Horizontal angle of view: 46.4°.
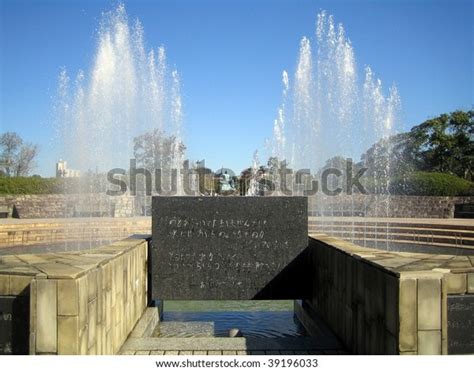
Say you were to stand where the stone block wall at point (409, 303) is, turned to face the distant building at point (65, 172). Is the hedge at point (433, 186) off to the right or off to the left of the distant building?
right

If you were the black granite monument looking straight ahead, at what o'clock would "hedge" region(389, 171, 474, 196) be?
The hedge is roughly at 7 o'clock from the black granite monument.

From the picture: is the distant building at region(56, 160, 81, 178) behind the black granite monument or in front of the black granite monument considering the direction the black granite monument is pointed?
behind

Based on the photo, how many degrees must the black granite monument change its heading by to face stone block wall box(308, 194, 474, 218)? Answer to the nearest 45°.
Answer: approximately 180°

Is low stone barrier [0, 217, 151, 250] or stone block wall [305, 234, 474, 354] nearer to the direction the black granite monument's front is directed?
the stone block wall

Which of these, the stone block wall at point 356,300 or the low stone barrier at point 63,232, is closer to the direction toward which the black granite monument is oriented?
the stone block wall

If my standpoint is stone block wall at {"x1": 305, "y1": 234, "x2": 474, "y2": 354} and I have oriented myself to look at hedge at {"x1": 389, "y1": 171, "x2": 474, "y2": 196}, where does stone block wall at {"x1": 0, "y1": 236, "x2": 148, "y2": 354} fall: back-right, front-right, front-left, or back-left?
back-left

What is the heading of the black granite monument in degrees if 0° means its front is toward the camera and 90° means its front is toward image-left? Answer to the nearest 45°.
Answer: approximately 0°

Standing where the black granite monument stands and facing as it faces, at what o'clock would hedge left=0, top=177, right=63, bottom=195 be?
The hedge is roughly at 5 o'clock from the black granite monument.

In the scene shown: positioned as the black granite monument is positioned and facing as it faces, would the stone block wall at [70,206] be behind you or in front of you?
behind

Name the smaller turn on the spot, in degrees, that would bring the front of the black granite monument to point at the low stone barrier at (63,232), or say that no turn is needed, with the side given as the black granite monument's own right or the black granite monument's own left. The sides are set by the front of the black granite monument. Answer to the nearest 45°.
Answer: approximately 135° to the black granite monument's own right
